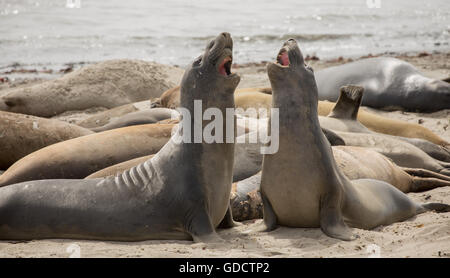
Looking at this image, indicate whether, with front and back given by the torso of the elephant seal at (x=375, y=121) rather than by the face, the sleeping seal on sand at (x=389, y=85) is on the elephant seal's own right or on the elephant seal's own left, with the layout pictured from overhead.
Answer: on the elephant seal's own right

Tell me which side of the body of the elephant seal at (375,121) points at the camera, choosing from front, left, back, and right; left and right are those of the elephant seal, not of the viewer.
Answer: left

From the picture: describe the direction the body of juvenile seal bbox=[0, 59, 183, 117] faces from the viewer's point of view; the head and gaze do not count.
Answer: to the viewer's left

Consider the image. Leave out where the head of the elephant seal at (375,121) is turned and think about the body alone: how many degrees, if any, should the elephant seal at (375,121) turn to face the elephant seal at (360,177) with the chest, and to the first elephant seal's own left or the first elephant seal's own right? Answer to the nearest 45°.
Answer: approximately 90° to the first elephant seal's own left

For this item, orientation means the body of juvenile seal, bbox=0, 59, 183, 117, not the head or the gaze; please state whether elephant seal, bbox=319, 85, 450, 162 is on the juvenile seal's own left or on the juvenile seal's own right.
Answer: on the juvenile seal's own left

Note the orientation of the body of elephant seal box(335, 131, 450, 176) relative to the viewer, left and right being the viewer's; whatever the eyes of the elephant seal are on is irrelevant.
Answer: facing to the left of the viewer

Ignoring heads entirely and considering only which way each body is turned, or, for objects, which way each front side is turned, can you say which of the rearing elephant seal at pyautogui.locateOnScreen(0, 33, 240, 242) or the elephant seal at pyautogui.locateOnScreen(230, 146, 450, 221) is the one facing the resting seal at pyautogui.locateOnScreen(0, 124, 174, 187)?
the elephant seal

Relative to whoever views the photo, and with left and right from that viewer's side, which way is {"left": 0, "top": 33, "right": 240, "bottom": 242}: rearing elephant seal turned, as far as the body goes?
facing to the right of the viewer
